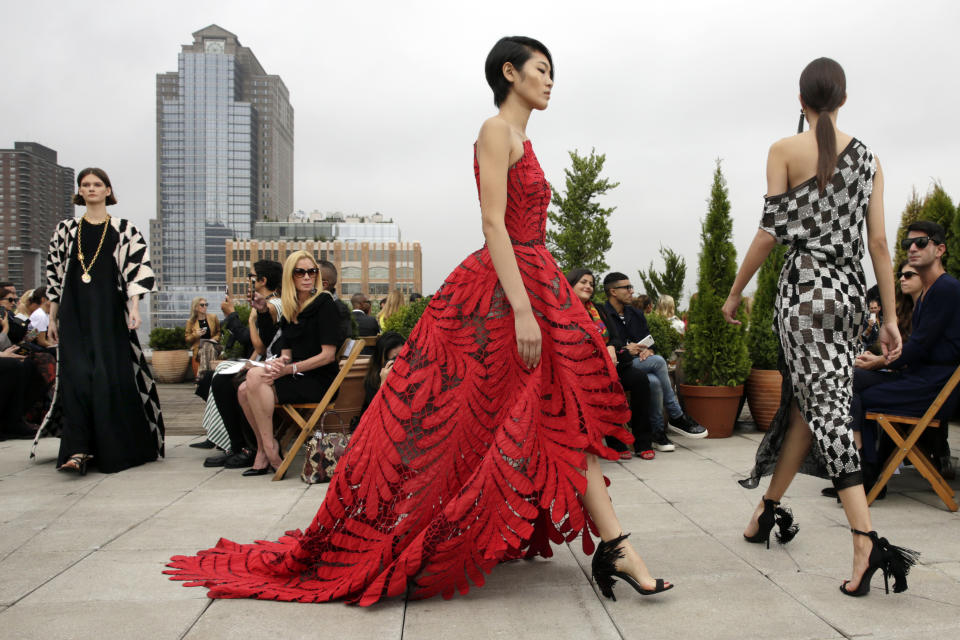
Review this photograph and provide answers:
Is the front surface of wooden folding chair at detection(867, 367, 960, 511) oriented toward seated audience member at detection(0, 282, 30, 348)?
yes

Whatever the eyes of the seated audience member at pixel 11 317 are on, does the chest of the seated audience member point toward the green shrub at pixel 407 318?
yes

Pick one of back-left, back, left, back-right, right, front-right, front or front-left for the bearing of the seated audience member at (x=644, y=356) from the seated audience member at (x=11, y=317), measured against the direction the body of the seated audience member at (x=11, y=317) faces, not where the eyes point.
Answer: front

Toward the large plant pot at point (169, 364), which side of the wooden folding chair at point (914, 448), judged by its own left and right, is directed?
front

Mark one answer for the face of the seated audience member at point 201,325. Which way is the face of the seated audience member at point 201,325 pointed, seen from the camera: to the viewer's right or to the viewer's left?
to the viewer's right

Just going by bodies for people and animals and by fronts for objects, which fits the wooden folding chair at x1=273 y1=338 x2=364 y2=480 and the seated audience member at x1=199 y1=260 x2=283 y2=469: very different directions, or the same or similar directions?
same or similar directions

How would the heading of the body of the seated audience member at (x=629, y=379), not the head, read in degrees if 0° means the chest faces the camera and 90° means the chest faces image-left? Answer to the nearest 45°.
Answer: approximately 315°

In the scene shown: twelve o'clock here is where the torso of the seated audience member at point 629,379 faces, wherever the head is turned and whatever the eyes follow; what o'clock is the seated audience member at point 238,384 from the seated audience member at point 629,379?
the seated audience member at point 238,384 is roughly at 4 o'clock from the seated audience member at point 629,379.

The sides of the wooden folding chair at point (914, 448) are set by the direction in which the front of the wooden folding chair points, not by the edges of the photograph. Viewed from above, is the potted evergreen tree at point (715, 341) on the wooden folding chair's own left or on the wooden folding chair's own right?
on the wooden folding chair's own right

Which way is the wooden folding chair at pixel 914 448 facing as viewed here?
to the viewer's left

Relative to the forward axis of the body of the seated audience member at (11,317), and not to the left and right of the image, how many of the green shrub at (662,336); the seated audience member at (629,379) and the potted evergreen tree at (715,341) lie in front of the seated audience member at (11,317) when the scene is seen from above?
3

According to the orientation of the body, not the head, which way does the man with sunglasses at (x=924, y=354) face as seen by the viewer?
to the viewer's left
